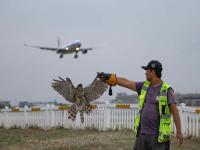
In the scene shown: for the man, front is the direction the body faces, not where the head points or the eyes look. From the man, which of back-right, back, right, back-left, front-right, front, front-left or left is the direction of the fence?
back-right
